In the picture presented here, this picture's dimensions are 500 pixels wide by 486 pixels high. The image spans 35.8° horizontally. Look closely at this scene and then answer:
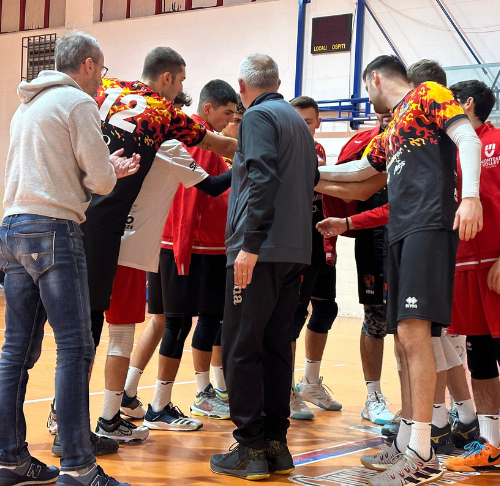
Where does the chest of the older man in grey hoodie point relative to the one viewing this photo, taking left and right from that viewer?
facing away from the viewer and to the right of the viewer

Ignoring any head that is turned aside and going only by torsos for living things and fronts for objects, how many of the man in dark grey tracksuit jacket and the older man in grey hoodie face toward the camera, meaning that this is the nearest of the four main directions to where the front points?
0

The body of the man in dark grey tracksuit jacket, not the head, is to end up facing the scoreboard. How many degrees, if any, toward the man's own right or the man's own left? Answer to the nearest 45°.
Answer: approximately 45° to the man's own right

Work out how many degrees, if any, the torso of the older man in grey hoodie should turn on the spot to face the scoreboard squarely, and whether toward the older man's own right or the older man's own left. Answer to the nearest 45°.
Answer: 0° — they already face it

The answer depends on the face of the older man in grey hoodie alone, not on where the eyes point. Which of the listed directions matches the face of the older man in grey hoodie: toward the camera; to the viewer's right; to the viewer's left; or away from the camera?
to the viewer's right

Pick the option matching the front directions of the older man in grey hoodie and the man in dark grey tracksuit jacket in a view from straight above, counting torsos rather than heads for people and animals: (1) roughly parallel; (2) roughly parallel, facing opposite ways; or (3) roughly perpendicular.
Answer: roughly perpendicular

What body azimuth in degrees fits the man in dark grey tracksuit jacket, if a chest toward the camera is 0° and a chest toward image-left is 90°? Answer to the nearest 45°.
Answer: approximately 135°

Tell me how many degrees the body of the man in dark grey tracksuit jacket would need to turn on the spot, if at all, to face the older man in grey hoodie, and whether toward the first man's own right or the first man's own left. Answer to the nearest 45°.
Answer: approximately 90° to the first man's own left

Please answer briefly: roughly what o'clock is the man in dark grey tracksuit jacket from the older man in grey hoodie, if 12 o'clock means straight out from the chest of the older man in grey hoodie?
The man in dark grey tracksuit jacket is roughly at 1 o'clock from the older man in grey hoodie.

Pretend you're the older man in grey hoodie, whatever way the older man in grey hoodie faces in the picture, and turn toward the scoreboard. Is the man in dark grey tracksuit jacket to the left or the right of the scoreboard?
right
